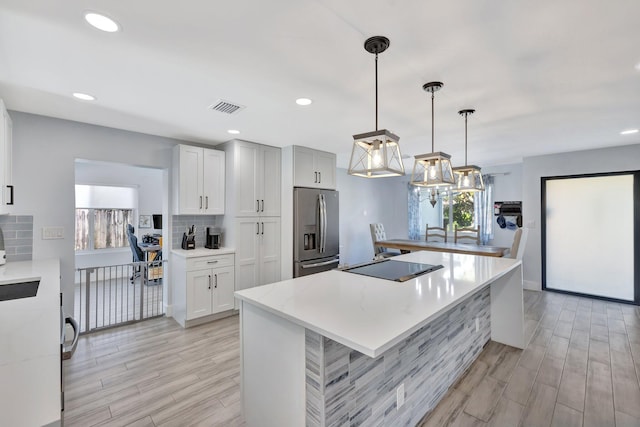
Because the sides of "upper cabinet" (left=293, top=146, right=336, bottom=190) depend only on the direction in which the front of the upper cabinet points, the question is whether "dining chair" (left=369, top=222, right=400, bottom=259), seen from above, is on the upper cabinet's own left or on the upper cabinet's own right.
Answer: on the upper cabinet's own left

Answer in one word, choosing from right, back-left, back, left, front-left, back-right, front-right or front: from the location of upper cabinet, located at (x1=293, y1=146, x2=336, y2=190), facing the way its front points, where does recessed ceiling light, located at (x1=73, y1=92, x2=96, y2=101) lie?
right

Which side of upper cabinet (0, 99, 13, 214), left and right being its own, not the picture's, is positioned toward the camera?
right

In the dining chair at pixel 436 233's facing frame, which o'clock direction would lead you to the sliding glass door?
The sliding glass door is roughly at 10 o'clock from the dining chair.

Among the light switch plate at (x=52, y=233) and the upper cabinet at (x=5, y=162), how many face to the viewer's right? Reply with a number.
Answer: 1

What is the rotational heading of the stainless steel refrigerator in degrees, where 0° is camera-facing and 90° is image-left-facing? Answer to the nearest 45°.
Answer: approximately 315°

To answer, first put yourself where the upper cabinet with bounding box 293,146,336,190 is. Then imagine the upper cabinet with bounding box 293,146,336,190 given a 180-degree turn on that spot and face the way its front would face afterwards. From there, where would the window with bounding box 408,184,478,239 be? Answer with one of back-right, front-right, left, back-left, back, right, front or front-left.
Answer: right

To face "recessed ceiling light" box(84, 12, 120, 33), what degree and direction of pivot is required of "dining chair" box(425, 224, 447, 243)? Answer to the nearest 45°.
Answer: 0° — it already faces it

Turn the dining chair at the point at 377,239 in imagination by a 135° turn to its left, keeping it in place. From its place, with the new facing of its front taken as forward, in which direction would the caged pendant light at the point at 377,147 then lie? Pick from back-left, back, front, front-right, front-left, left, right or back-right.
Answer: back

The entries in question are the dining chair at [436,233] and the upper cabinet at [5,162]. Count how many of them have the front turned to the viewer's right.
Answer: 1

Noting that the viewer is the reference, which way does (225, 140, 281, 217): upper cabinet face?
facing the viewer and to the right of the viewer

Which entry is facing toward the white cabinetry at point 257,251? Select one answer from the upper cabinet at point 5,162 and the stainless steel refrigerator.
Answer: the upper cabinet
